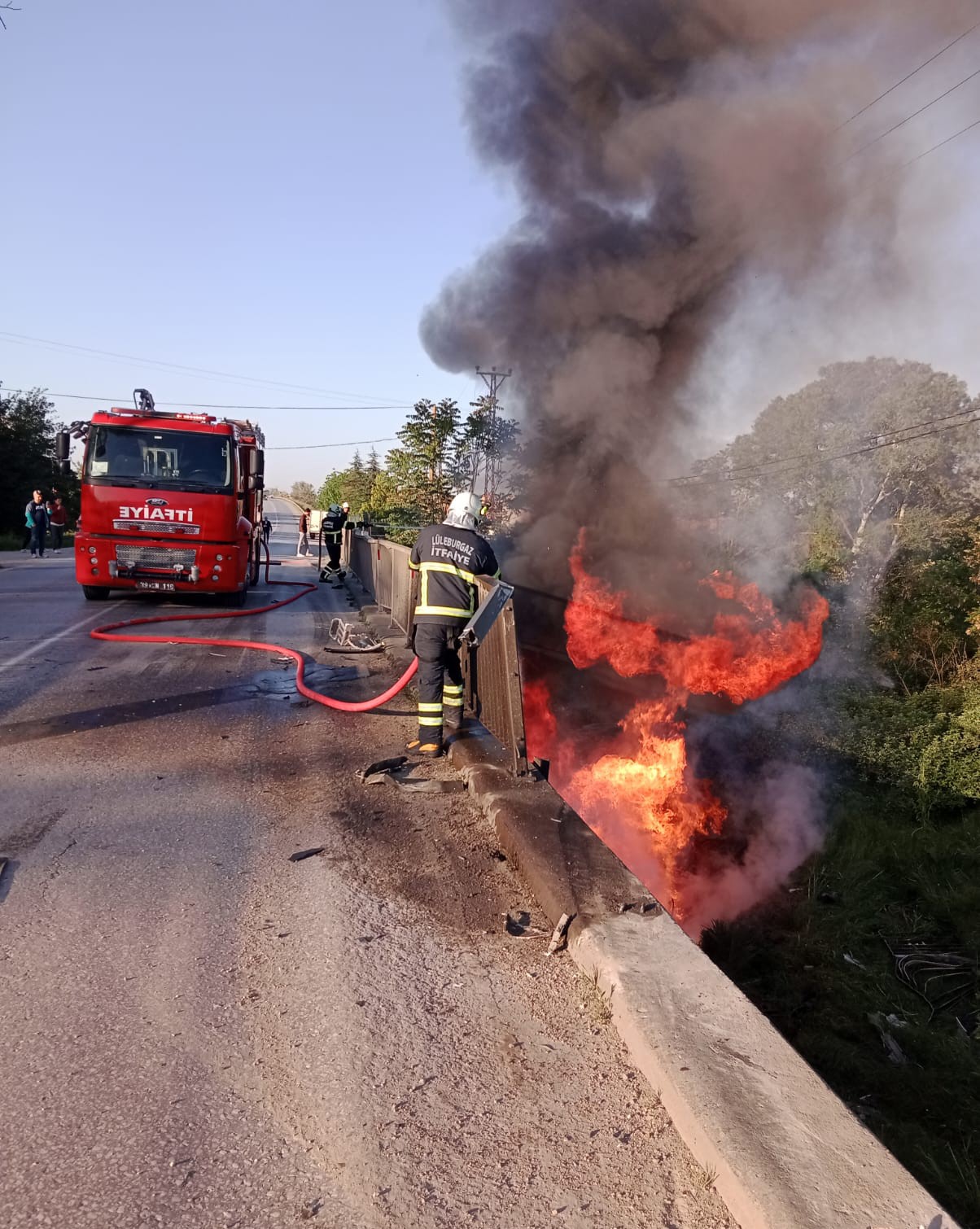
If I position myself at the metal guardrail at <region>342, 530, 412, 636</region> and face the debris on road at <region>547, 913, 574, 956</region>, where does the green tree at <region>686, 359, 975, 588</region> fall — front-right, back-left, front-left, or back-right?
back-left

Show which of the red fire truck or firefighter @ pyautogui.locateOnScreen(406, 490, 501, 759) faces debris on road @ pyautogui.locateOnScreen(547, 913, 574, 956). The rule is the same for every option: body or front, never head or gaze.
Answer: the red fire truck

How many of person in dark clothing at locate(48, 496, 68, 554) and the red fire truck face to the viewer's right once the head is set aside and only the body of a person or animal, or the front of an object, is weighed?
0

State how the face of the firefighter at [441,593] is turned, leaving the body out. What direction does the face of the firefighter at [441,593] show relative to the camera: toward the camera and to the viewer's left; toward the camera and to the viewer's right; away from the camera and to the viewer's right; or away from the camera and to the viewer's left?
away from the camera and to the viewer's right

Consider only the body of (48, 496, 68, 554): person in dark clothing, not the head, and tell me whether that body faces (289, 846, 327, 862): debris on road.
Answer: yes
